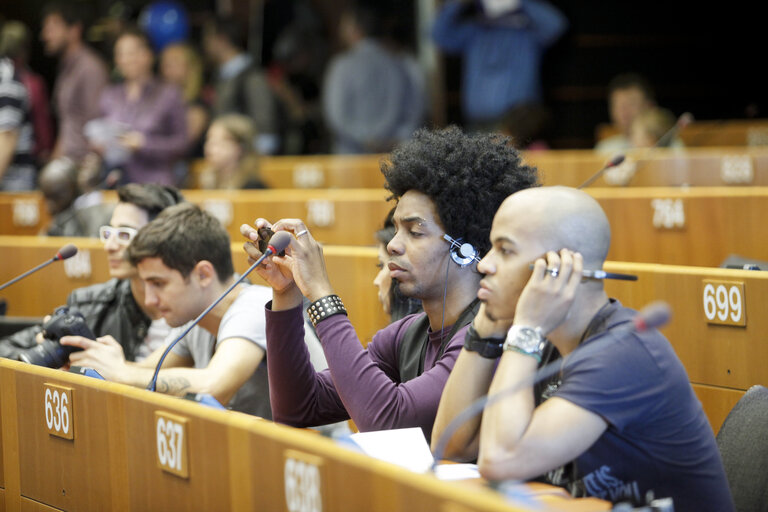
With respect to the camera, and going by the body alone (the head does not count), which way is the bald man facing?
to the viewer's left

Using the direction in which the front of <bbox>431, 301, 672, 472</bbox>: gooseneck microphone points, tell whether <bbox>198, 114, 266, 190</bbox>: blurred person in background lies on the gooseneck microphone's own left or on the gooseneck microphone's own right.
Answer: on the gooseneck microphone's own left

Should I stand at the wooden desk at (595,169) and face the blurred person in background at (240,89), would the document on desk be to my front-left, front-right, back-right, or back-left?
back-left

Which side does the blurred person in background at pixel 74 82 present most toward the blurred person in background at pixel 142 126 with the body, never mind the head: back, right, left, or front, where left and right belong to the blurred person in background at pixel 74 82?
left

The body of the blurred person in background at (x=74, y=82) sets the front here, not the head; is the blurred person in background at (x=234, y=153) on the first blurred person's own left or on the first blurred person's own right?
on the first blurred person's own left

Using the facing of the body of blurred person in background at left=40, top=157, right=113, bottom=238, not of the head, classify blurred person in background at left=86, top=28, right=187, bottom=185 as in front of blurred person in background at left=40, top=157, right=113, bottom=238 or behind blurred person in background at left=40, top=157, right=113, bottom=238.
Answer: behind
